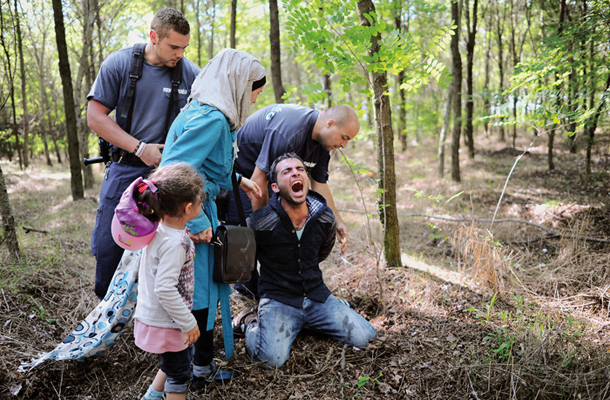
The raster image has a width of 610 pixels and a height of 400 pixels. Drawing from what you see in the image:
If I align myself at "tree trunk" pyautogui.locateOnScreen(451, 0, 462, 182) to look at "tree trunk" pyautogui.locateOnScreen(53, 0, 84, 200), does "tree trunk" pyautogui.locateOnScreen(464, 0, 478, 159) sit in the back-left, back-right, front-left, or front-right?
back-right

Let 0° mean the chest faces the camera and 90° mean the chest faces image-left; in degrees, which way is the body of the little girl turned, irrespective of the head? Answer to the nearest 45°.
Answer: approximately 270°

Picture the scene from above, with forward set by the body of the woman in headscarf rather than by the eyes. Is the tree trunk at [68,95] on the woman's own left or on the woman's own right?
on the woman's own left

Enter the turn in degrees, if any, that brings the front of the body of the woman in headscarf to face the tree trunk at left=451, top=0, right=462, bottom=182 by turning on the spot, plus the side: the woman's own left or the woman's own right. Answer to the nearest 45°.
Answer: approximately 45° to the woman's own left

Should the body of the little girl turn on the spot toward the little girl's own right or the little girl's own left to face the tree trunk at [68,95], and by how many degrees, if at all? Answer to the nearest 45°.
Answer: approximately 90° to the little girl's own left

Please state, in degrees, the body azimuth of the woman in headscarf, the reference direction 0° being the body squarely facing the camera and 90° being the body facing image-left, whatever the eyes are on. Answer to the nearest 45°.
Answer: approximately 270°

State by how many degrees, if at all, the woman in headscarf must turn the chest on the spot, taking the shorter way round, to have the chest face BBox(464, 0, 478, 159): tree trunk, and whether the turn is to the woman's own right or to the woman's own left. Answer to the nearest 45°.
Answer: approximately 45° to the woman's own left

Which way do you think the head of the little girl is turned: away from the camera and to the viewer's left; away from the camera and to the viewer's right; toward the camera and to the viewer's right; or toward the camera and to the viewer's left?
away from the camera and to the viewer's right

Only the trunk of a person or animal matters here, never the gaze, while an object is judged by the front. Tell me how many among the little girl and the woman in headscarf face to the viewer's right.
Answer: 2
